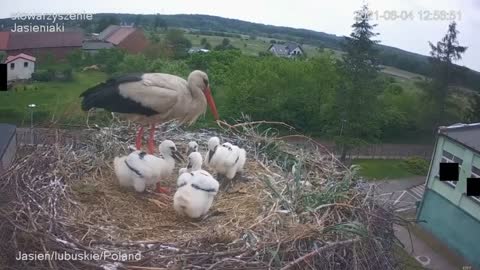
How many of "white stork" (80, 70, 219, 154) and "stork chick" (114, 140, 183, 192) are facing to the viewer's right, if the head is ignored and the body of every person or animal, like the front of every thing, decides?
2

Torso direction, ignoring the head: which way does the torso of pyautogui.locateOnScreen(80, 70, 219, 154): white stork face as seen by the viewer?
to the viewer's right

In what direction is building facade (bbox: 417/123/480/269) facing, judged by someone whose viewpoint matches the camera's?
facing the viewer and to the left of the viewer

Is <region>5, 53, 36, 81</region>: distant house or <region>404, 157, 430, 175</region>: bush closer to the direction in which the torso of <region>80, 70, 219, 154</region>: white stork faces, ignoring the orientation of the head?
the bush

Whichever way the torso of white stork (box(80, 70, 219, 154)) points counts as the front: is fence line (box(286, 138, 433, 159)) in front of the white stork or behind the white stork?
in front

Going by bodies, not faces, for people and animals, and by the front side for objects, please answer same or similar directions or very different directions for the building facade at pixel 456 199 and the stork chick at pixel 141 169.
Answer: very different directions

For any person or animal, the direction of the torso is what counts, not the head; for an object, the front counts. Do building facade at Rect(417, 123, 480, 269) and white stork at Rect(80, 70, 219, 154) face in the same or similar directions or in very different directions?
very different directions

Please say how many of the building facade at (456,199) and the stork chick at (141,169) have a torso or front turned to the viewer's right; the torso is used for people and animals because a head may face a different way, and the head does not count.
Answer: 1

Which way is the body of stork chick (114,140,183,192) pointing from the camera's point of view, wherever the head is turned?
to the viewer's right
